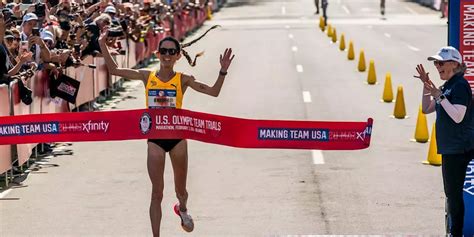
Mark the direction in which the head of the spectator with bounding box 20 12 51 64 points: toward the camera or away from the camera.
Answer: toward the camera

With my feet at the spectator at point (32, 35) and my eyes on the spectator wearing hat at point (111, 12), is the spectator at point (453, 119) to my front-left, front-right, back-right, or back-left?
back-right

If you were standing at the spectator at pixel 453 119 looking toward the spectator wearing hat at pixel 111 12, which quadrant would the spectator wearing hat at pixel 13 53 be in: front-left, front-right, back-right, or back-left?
front-left

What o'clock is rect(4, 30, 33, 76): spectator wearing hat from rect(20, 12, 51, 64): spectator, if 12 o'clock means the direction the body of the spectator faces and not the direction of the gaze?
The spectator wearing hat is roughly at 2 o'clock from the spectator.

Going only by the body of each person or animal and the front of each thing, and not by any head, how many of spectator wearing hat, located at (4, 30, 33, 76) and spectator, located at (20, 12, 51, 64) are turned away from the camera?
0

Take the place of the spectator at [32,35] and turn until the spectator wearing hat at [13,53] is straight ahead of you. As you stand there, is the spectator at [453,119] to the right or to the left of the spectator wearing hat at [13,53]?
left

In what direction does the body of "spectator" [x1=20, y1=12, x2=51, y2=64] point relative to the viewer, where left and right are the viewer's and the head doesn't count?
facing the viewer and to the right of the viewer

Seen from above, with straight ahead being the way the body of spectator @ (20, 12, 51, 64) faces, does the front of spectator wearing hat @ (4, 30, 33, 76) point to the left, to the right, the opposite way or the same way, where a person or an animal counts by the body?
the same way

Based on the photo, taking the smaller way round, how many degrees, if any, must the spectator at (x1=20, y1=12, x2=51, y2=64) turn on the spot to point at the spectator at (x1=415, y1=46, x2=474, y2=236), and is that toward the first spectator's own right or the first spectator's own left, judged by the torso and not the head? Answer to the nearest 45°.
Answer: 0° — they already face them

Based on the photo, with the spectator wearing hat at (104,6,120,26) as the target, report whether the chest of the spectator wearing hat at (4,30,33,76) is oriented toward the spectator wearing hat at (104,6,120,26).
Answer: no

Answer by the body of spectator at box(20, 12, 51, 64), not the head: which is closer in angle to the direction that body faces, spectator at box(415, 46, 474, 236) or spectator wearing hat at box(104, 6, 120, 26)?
the spectator

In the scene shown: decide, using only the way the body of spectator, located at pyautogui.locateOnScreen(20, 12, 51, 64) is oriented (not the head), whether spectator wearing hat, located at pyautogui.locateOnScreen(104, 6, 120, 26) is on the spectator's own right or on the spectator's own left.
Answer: on the spectator's own left

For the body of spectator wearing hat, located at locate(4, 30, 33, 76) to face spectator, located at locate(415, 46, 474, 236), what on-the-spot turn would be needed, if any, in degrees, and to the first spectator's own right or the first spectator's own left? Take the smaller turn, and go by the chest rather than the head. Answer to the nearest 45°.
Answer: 0° — they already face them

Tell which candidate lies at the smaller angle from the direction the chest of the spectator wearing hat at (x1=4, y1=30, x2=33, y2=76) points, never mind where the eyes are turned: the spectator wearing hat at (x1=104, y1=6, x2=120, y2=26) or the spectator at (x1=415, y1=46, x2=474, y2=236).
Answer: the spectator

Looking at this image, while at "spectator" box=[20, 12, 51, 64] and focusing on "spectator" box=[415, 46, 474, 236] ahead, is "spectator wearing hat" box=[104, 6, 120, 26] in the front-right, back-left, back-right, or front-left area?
back-left

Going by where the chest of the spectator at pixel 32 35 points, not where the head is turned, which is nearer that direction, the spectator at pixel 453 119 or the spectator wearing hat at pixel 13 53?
the spectator
